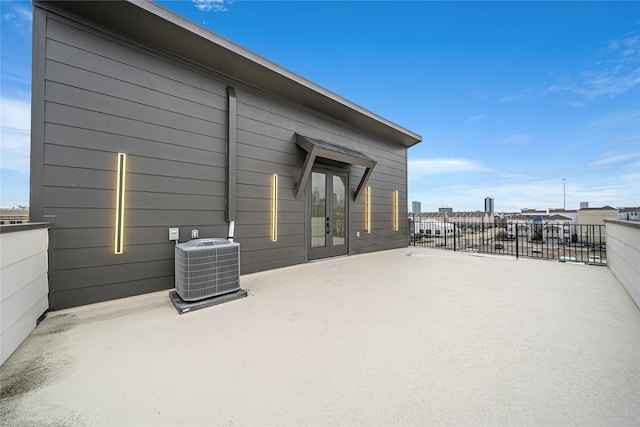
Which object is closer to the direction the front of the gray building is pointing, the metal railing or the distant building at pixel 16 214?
the metal railing

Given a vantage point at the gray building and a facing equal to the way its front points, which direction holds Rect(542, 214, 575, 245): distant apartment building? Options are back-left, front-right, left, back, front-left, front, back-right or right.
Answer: front-left

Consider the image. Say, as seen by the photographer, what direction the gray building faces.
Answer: facing the viewer and to the right of the viewer

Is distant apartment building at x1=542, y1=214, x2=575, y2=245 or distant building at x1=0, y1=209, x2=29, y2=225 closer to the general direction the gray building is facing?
the distant apartment building

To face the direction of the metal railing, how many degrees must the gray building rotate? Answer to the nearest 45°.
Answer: approximately 45° to its left
